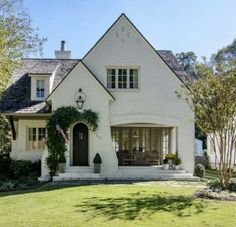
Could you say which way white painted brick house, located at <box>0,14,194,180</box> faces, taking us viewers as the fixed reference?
facing the viewer

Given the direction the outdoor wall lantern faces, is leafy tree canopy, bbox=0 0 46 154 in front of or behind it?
in front

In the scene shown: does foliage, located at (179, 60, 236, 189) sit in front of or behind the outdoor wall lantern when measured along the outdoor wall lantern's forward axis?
in front
